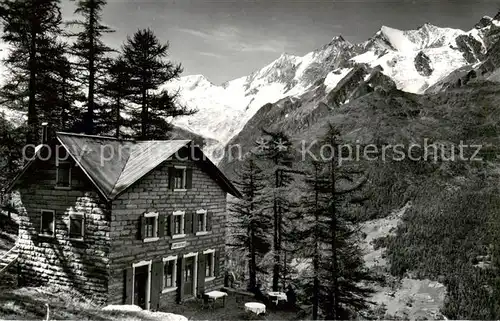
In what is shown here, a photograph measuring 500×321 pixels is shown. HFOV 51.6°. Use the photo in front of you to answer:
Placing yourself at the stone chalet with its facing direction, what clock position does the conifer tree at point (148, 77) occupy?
The conifer tree is roughly at 8 o'clock from the stone chalet.

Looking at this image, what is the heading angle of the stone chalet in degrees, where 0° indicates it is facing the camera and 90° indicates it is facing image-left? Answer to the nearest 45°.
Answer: approximately 315°

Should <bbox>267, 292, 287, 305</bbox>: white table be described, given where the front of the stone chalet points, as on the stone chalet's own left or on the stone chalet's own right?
on the stone chalet's own left

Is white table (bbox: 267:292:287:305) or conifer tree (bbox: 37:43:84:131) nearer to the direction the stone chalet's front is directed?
the white table

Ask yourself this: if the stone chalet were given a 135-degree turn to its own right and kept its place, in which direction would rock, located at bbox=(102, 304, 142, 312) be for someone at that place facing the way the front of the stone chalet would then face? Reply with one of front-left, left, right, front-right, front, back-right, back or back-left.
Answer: left

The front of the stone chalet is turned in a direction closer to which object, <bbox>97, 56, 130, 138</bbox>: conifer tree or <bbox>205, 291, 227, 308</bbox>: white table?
the white table

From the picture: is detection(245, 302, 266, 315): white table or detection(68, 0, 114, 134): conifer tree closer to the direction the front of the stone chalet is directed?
the white table

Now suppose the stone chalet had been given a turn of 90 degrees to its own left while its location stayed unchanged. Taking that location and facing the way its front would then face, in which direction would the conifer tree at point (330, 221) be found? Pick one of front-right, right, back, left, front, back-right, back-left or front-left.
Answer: front-right

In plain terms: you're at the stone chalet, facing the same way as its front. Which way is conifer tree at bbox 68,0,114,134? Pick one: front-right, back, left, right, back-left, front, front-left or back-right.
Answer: back-left

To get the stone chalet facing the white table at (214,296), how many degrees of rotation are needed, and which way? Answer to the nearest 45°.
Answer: approximately 45° to its left

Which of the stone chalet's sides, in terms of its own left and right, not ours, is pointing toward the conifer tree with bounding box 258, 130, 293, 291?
left
